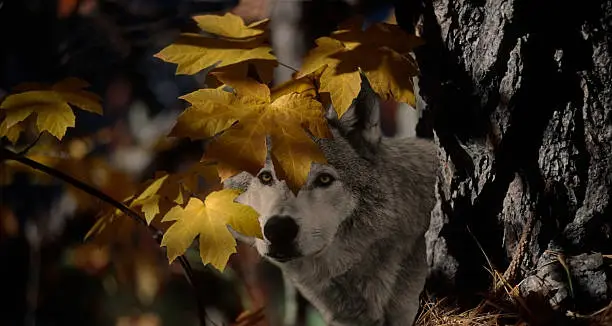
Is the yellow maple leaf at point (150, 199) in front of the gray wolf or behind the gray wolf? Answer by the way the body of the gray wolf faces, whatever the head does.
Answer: in front

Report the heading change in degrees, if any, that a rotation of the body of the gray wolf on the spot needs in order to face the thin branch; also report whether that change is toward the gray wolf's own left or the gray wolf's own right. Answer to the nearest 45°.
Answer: approximately 45° to the gray wolf's own right

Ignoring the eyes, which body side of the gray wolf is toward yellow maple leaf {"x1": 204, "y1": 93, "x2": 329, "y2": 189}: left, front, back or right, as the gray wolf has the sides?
front

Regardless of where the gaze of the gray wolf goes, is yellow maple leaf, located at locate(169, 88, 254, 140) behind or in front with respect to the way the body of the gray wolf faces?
in front

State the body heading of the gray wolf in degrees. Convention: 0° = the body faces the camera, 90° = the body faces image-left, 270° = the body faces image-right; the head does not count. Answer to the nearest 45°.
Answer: approximately 45°

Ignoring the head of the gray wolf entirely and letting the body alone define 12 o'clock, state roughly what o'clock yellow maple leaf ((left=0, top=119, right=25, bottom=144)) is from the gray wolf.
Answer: The yellow maple leaf is roughly at 1 o'clock from the gray wolf.
